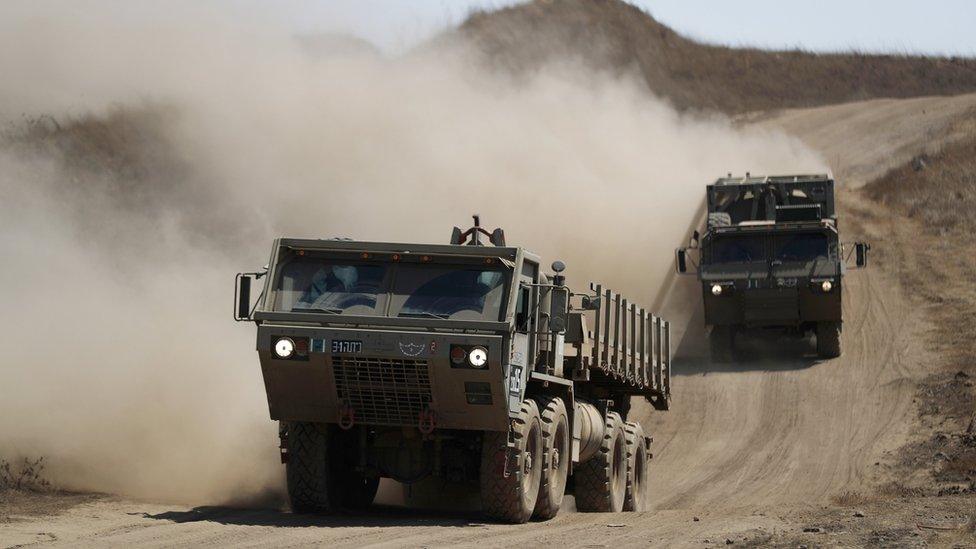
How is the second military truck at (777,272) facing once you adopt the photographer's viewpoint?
facing the viewer

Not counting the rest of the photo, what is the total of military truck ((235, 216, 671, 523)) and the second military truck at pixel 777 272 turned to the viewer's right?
0

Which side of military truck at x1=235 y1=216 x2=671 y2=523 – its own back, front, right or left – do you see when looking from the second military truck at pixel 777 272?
back

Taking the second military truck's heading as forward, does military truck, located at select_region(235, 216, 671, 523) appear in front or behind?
in front
